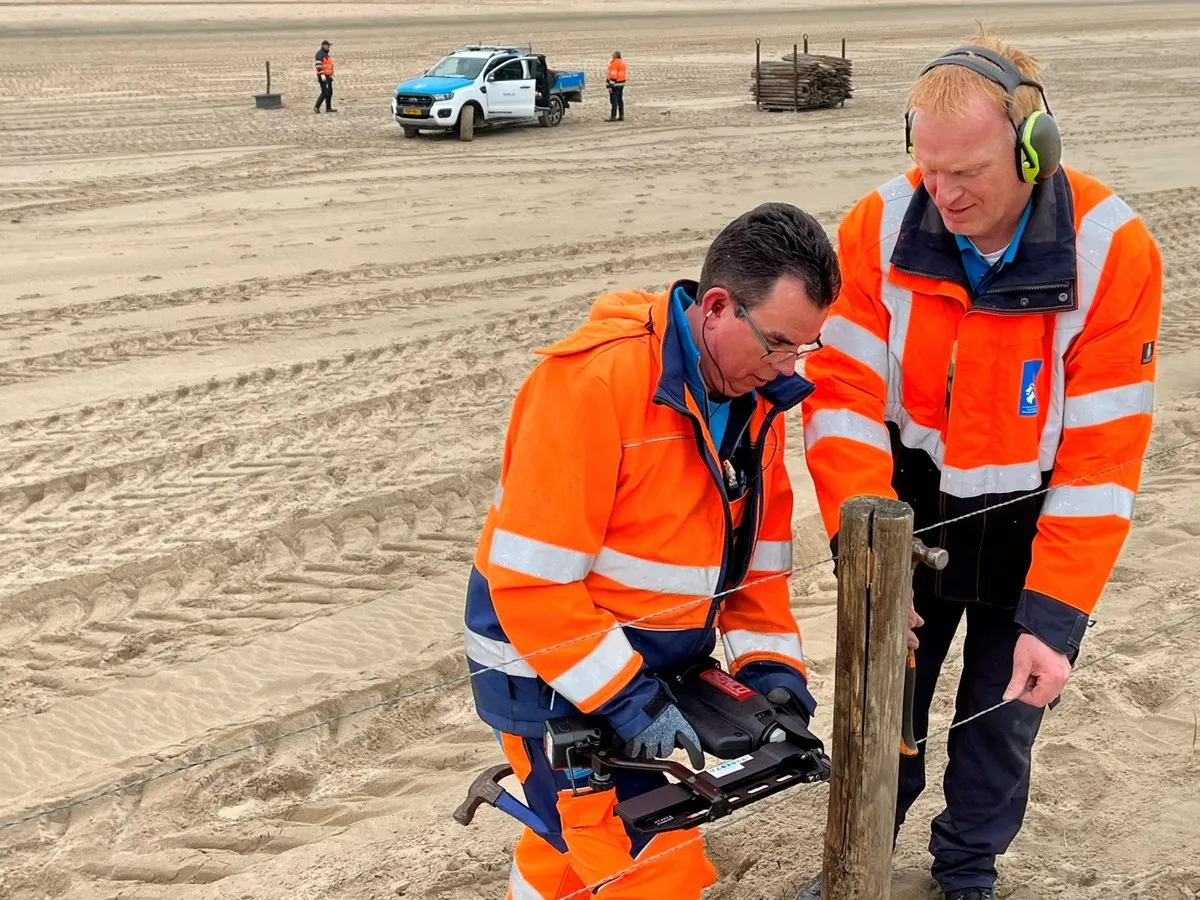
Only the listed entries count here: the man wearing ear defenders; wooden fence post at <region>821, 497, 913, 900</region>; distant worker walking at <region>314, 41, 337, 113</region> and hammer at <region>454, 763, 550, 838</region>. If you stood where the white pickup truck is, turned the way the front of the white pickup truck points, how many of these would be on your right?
1

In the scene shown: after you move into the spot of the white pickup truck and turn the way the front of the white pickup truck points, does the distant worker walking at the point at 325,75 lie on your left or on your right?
on your right

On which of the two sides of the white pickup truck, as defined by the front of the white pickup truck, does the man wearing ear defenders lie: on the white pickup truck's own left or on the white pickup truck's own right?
on the white pickup truck's own left

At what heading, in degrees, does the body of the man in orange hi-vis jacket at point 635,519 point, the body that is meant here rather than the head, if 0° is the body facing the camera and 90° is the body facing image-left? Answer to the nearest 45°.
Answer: approximately 315°

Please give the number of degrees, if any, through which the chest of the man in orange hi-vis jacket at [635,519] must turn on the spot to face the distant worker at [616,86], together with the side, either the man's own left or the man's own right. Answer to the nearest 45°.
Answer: approximately 135° to the man's own left

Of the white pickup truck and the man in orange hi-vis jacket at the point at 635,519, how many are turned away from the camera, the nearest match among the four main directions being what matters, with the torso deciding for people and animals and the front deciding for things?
0

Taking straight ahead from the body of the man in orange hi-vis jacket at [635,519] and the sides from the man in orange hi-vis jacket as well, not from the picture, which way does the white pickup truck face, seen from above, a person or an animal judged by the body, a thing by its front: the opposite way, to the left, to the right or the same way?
to the right

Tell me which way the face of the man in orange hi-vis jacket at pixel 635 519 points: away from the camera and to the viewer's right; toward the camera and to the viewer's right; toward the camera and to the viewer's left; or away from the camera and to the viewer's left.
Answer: toward the camera and to the viewer's right

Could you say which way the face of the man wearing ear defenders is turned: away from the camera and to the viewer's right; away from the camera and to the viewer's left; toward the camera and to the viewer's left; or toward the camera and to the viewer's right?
toward the camera and to the viewer's left

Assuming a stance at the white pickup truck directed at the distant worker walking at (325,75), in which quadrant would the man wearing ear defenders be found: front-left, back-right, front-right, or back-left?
back-left

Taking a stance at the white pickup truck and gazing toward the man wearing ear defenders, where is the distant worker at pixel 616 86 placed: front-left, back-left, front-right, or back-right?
back-left

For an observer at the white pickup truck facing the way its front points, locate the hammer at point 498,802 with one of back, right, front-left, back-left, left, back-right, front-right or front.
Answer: front-left

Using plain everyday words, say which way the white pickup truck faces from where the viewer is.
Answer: facing the viewer and to the left of the viewer
